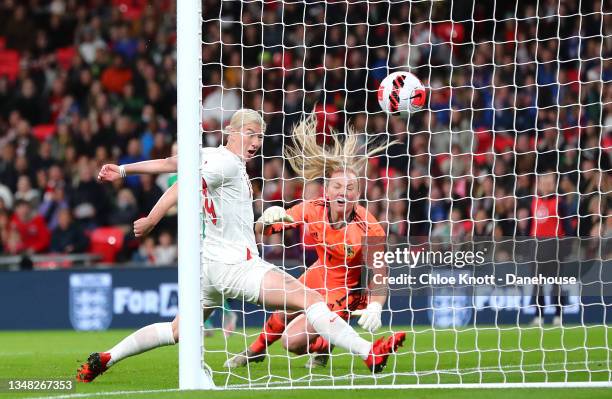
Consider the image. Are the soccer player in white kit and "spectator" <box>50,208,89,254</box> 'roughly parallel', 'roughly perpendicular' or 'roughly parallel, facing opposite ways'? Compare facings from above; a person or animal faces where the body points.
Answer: roughly perpendicular

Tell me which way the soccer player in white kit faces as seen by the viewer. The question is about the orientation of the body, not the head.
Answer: to the viewer's right

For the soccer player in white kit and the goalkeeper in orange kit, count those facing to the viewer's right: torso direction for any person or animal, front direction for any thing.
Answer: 1

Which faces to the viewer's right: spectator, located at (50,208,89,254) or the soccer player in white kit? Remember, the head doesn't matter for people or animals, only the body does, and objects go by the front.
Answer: the soccer player in white kit

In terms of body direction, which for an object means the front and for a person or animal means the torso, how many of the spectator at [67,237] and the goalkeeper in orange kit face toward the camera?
2

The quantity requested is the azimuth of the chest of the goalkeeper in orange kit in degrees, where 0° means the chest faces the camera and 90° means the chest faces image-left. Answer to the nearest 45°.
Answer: approximately 0°

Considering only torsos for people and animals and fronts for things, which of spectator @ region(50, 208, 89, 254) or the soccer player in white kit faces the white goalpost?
the spectator

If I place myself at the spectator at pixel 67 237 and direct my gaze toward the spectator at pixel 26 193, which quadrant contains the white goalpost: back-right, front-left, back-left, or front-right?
back-left

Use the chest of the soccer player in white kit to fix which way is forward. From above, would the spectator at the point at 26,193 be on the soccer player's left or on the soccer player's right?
on the soccer player's left

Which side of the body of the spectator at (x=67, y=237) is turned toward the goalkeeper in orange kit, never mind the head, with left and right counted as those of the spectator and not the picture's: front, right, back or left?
front

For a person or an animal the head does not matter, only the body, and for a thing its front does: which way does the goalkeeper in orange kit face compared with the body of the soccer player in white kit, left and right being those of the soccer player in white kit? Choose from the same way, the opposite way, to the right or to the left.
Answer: to the right
